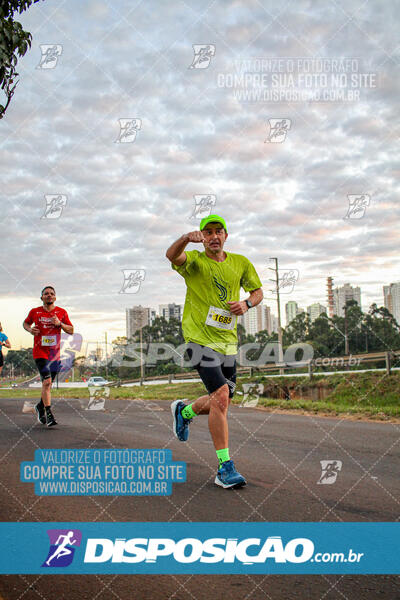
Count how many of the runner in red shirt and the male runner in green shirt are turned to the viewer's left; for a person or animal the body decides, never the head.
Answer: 0

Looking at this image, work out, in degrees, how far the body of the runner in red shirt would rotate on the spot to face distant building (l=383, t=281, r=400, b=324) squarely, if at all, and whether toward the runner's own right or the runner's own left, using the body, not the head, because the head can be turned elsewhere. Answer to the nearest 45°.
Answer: approximately 135° to the runner's own left

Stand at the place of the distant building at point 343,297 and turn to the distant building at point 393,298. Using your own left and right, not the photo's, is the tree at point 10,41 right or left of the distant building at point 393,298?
right

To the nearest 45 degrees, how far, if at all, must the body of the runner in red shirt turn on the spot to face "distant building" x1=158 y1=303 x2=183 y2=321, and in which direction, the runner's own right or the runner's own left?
approximately 180°

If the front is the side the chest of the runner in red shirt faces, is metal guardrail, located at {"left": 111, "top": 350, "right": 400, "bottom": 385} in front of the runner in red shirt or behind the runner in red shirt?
behind

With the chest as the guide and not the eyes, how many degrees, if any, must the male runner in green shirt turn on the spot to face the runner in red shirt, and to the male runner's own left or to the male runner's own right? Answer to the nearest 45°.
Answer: approximately 180°

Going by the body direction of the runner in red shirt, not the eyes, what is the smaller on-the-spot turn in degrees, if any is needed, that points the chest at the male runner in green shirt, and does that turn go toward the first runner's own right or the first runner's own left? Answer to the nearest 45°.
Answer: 0° — they already face them

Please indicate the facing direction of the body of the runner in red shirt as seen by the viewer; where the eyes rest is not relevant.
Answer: toward the camera

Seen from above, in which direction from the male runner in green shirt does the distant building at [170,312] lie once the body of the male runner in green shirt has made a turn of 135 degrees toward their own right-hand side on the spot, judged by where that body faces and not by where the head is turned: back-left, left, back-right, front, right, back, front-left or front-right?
right

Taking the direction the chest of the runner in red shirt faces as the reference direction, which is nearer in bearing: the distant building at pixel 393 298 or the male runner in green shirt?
the male runner in green shirt

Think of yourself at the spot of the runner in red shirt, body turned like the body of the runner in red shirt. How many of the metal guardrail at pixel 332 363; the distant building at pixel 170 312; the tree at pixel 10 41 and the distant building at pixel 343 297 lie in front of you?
1

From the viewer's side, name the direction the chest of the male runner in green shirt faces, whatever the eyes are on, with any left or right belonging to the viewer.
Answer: facing the viewer and to the right of the viewer
